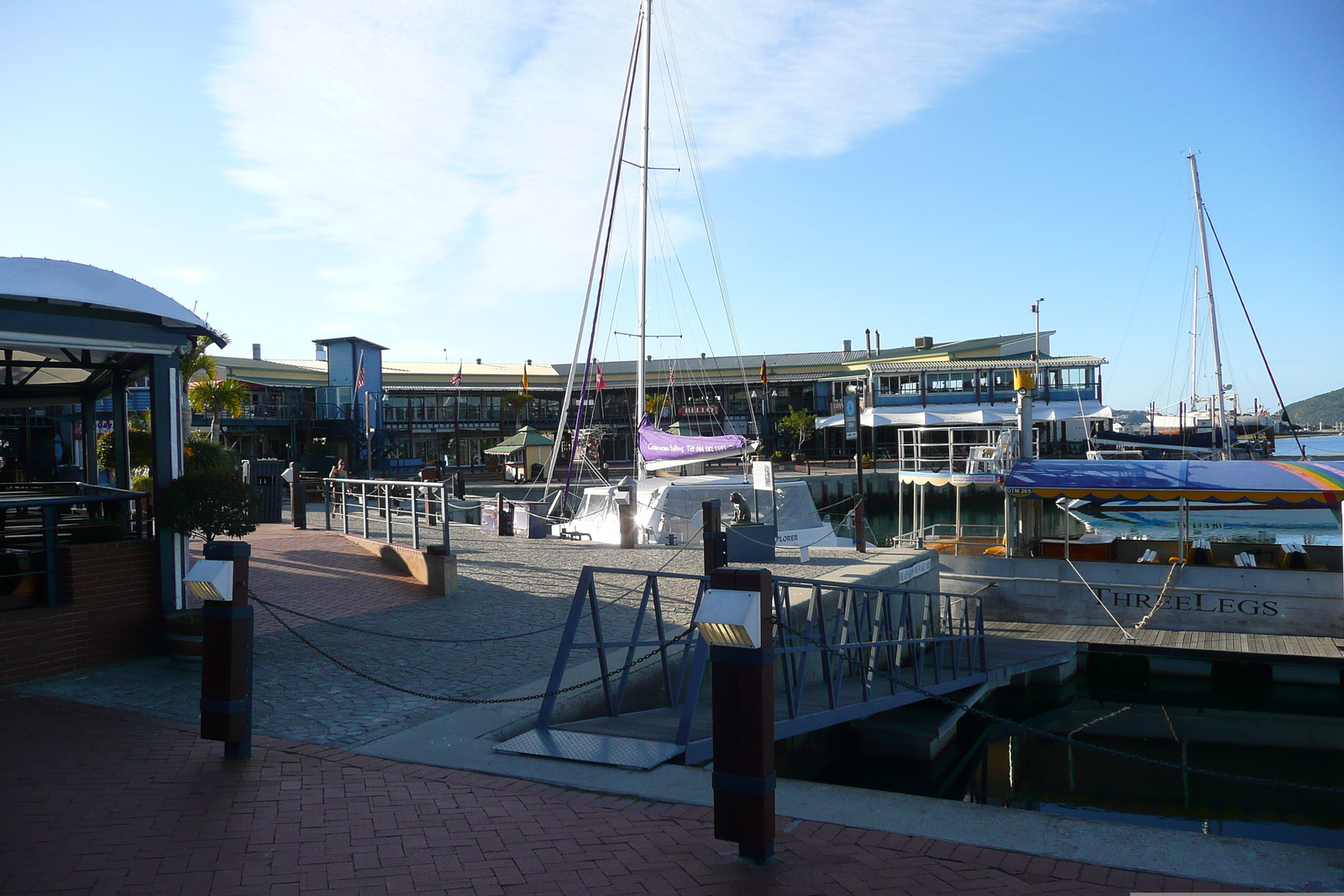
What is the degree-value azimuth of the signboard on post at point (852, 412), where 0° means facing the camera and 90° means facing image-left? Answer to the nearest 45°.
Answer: approximately 45°

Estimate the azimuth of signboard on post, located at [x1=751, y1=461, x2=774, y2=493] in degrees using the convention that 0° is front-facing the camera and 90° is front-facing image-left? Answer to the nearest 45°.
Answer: approximately 0°

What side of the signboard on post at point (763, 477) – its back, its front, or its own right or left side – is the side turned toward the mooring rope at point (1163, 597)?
left

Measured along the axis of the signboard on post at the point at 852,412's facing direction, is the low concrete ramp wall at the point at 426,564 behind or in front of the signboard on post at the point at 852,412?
in front

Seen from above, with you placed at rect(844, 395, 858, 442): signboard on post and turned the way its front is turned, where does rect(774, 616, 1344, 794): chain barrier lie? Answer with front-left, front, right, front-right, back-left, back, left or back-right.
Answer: front-left

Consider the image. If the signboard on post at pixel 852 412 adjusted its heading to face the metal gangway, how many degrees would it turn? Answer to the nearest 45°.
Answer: approximately 45° to its left

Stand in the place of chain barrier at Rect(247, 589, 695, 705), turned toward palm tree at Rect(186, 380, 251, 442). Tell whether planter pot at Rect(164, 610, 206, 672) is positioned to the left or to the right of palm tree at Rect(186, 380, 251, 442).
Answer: left

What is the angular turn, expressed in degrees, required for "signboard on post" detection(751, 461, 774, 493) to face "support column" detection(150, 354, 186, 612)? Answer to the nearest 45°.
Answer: approximately 45° to its right

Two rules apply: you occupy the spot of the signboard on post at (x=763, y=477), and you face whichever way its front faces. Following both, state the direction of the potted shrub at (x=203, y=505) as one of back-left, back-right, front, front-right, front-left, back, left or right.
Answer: front-right

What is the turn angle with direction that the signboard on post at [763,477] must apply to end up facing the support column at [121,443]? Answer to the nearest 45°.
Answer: approximately 45° to its right

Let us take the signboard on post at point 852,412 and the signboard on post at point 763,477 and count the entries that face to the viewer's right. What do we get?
0

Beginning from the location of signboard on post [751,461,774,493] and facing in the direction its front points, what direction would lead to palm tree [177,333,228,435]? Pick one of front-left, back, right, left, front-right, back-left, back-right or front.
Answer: right
